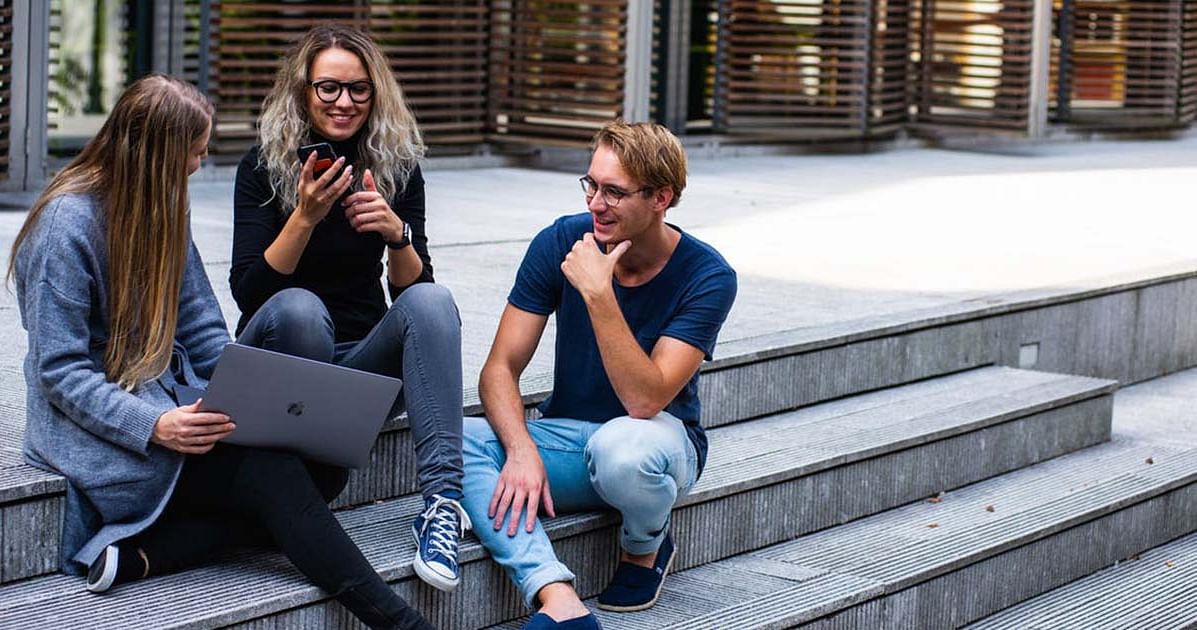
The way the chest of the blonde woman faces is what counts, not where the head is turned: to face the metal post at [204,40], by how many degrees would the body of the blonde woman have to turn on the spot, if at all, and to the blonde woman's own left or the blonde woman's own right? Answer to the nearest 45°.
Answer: approximately 180°

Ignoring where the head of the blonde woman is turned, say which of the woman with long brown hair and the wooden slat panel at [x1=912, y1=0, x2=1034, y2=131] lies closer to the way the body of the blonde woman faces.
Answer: the woman with long brown hair

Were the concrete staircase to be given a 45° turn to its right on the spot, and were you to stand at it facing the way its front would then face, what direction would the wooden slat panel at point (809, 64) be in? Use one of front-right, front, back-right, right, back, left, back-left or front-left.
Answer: back

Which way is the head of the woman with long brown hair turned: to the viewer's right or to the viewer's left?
to the viewer's right

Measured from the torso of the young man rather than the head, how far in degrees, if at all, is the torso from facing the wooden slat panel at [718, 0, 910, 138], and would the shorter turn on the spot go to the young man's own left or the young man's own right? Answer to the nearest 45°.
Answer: approximately 135° to the young man's own right

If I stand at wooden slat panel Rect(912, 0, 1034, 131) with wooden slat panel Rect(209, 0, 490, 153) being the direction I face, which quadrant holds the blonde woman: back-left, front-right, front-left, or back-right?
front-left

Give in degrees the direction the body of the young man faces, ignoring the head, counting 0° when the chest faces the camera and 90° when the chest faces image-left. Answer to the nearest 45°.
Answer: approximately 45°

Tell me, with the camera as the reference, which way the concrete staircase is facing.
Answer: facing the viewer and to the right of the viewer

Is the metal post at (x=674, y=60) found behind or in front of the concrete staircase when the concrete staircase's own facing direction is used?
behind

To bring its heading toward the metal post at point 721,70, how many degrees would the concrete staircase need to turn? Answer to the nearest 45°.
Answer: approximately 135° to its left

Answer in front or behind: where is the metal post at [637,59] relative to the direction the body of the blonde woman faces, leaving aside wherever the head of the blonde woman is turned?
behind

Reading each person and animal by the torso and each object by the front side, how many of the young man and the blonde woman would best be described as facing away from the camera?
0

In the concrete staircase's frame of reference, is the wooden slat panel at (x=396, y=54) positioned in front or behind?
behind

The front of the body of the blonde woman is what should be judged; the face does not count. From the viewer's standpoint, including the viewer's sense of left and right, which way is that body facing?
facing the viewer

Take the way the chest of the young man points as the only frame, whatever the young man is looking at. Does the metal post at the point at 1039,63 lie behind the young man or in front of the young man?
behind
